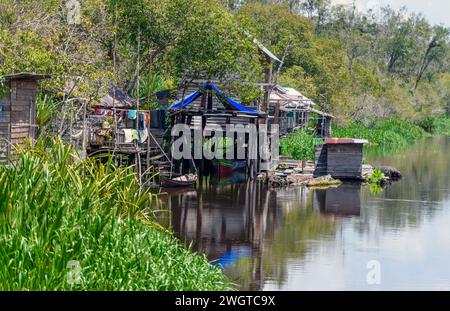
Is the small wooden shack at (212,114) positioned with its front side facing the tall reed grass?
yes

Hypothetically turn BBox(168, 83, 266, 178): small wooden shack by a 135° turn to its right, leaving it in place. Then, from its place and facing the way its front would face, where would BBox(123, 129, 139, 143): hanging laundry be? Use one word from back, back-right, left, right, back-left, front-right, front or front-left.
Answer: left

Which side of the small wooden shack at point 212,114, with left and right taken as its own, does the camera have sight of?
front

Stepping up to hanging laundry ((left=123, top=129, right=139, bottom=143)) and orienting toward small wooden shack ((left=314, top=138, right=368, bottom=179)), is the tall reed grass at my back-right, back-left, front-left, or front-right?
back-right

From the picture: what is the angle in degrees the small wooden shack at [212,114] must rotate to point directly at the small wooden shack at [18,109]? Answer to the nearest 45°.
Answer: approximately 45° to its right

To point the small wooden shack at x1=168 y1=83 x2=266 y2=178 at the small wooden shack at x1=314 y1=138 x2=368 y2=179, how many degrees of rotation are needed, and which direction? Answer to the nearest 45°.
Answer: approximately 90° to its left

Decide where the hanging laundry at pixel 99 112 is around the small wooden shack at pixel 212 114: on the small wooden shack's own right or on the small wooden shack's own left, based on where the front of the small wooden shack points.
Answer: on the small wooden shack's own right
